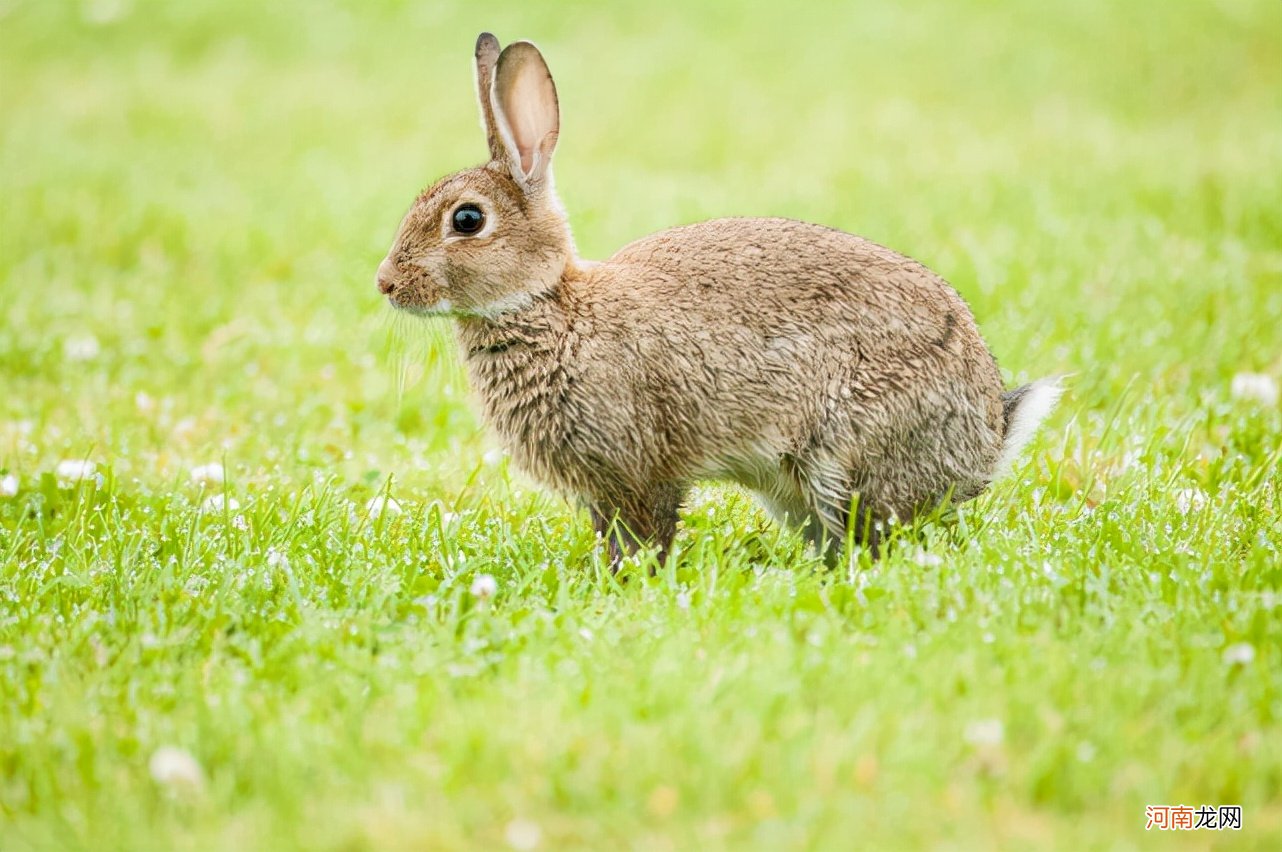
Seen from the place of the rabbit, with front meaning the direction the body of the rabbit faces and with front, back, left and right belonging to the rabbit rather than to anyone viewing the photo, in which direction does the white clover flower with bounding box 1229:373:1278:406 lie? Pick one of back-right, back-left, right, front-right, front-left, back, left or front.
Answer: back-right

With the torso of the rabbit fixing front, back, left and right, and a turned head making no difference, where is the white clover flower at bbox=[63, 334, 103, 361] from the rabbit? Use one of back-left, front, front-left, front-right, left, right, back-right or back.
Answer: front-right

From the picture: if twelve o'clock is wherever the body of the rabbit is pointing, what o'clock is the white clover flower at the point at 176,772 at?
The white clover flower is roughly at 10 o'clock from the rabbit.

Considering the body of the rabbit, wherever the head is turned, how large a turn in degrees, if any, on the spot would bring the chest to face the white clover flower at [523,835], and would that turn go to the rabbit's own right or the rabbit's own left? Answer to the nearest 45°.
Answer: approximately 90° to the rabbit's own left

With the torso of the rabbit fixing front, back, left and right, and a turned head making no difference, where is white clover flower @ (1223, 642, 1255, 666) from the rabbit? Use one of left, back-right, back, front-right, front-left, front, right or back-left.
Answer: back-left

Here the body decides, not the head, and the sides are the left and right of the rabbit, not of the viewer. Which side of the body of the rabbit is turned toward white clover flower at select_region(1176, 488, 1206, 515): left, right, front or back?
back

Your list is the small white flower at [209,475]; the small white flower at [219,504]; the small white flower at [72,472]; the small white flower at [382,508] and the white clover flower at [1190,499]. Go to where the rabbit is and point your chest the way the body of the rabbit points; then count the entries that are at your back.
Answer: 1

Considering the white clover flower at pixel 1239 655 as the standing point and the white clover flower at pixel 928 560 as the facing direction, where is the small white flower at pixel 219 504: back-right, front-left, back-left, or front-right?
front-left

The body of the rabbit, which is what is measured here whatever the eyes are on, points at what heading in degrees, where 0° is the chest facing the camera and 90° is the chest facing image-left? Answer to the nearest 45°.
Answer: approximately 90°

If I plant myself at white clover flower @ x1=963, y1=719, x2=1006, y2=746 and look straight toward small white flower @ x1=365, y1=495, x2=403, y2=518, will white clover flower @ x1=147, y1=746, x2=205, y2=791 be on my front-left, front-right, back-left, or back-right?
front-left

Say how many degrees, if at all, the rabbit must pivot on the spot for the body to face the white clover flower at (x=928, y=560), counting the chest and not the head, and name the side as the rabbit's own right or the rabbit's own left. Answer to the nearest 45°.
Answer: approximately 135° to the rabbit's own left

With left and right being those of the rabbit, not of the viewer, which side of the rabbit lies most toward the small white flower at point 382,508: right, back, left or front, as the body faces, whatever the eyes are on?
front

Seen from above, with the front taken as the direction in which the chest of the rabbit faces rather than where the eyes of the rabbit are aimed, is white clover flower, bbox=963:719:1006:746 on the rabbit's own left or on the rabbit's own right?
on the rabbit's own left

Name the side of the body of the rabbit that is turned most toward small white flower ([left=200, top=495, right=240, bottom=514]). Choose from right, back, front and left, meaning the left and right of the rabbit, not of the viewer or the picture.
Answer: front

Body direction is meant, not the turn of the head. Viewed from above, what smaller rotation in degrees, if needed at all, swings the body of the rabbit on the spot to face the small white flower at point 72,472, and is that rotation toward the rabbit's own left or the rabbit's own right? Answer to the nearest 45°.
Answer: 0° — it already faces it

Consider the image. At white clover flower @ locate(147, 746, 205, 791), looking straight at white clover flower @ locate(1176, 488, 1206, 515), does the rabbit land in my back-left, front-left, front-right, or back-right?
front-left
